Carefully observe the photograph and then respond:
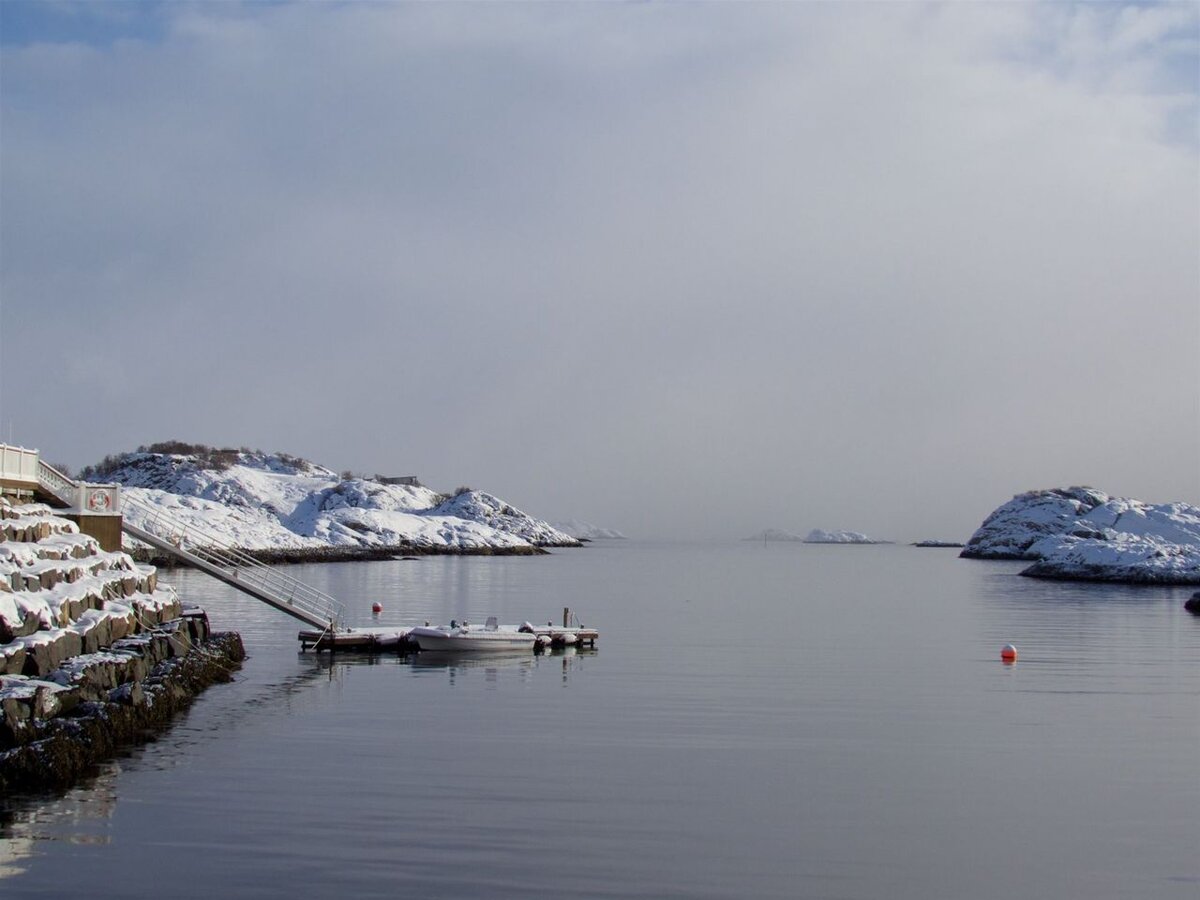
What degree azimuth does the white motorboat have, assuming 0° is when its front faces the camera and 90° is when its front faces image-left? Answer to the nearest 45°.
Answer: approximately 90°
